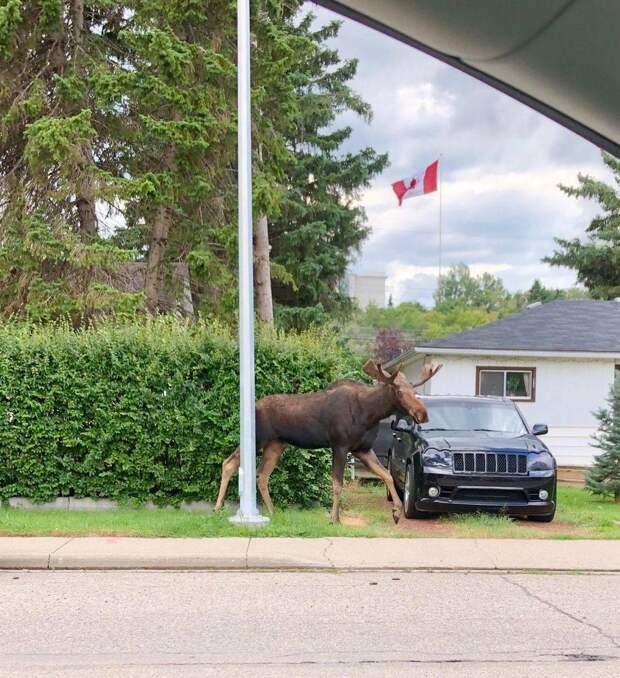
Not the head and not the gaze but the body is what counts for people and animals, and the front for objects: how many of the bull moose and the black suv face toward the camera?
1

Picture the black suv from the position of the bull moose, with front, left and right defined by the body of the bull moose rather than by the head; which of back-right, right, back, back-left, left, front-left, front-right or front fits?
front

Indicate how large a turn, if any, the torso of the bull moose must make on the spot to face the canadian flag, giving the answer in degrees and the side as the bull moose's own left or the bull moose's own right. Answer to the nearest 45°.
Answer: approximately 90° to the bull moose's own left

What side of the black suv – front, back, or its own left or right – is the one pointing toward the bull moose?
right

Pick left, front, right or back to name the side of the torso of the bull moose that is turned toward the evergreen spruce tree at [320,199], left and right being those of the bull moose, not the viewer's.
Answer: left

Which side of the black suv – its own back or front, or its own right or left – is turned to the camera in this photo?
front

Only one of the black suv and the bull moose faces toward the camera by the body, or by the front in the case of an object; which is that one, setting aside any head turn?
the black suv

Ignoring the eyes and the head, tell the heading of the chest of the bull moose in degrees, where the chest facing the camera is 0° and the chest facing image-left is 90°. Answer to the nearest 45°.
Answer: approximately 270°

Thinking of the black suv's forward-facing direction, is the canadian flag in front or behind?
behind

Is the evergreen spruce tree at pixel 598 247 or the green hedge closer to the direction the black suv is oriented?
the green hedge

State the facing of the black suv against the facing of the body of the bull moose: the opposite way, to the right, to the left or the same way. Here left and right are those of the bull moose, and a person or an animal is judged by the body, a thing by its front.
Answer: to the right

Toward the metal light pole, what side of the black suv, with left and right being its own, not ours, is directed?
right
